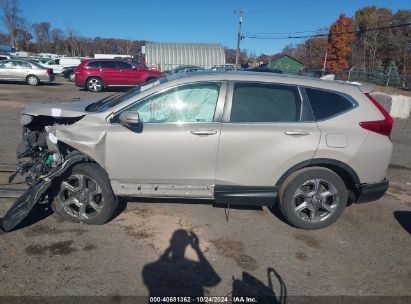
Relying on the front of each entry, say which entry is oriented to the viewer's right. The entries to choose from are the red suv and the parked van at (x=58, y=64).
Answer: the red suv

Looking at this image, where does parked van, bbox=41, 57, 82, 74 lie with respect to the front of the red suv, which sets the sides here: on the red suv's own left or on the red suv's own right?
on the red suv's own left

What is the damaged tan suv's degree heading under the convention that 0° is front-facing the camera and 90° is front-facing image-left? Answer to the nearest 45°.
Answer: approximately 90°

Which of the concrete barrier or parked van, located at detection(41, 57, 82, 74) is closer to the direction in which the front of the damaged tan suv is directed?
the parked van

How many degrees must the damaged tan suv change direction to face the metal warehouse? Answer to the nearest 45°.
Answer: approximately 90° to its right

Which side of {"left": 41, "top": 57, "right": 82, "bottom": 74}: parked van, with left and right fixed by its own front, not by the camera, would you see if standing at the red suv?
left

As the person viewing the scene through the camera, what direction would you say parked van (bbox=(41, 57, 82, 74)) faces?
facing to the left of the viewer

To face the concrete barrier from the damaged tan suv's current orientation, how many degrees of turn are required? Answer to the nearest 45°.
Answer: approximately 135° to its right

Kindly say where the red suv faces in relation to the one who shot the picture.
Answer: facing to the right of the viewer
